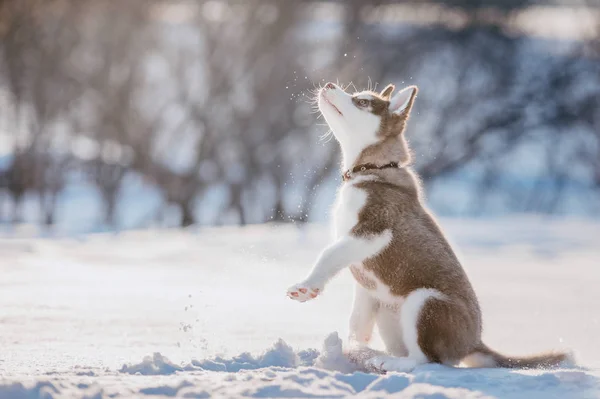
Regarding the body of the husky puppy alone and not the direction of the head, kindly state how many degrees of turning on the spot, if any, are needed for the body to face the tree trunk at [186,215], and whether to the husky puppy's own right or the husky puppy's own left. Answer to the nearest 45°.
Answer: approximately 45° to the husky puppy's own right

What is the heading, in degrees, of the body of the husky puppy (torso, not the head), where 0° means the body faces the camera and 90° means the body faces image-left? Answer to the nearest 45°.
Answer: approximately 90°
